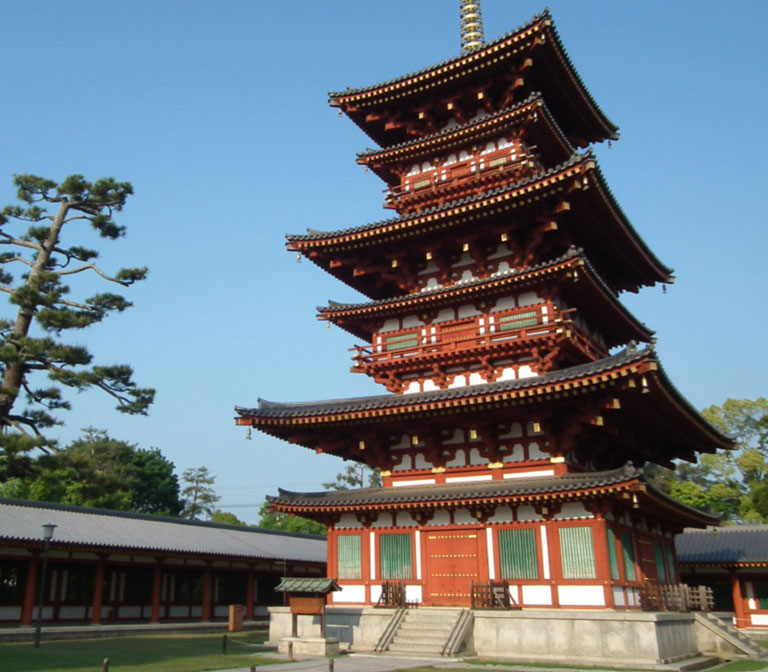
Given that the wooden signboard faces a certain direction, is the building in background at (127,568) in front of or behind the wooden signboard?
behind

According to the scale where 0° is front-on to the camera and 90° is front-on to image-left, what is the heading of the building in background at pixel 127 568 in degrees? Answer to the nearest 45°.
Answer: approximately 315°

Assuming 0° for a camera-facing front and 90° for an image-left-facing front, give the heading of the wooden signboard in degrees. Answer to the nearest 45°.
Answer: approximately 0°
